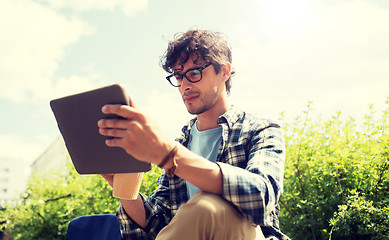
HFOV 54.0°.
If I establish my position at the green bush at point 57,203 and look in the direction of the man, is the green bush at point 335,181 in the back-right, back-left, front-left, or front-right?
front-left

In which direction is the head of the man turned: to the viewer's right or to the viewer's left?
to the viewer's left

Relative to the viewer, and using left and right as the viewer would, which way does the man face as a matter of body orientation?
facing the viewer and to the left of the viewer

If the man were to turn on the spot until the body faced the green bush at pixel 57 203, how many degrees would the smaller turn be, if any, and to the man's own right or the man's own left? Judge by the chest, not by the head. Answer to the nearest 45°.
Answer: approximately 90° to the man's own right

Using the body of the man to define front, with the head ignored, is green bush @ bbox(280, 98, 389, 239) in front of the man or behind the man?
behind
